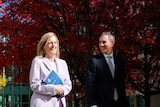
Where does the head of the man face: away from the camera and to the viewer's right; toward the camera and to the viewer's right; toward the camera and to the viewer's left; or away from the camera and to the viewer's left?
toward the camera and to the viewer's left

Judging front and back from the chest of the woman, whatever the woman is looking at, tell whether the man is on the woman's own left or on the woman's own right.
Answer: on the woman's own left

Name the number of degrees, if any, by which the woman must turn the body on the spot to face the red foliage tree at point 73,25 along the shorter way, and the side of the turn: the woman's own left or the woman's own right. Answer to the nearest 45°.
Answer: approximately 135° to the woman's own left

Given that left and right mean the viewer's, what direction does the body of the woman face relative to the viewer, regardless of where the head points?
facing the viewer and to the right of the viewer

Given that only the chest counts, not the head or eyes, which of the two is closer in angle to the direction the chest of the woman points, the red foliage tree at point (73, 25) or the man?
the man

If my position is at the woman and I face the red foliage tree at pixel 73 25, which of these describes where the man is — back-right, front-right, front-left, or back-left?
front-right

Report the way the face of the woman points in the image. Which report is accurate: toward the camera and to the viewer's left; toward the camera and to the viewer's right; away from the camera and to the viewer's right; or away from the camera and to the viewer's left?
toward the camera and to the viewer's right
